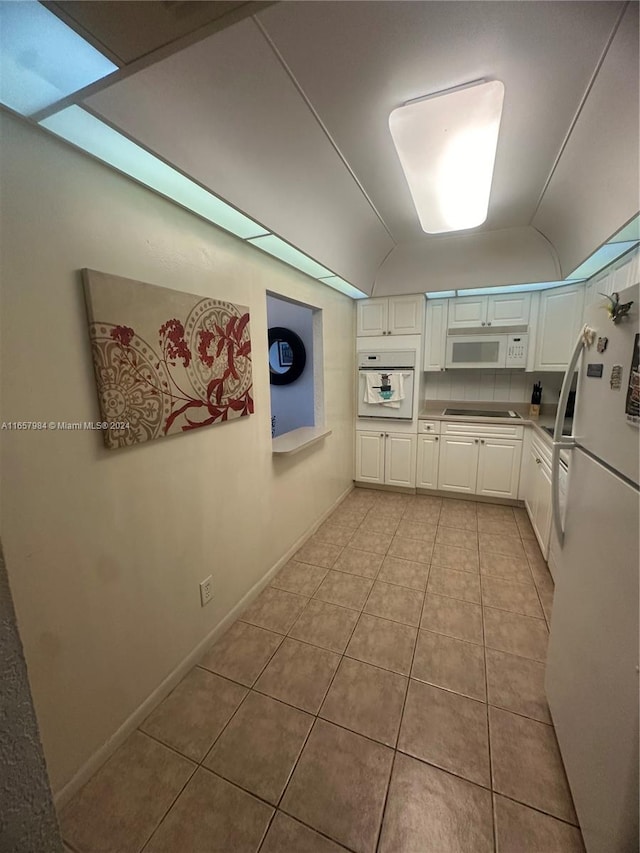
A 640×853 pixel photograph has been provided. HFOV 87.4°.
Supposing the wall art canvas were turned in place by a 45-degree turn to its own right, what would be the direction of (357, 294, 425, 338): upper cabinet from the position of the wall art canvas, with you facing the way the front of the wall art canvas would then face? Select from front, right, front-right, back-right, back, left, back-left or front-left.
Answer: back-left

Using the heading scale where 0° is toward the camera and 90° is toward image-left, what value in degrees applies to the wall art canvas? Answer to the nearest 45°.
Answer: approximately 315°

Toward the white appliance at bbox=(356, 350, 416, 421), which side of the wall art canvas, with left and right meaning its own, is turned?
left

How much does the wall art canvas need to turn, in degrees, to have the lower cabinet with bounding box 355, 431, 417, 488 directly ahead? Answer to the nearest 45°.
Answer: approximately 90° to its left

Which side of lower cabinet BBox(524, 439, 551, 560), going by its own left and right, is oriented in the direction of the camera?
left

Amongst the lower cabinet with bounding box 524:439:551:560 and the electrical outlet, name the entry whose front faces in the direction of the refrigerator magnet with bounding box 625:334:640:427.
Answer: the electrical outlet

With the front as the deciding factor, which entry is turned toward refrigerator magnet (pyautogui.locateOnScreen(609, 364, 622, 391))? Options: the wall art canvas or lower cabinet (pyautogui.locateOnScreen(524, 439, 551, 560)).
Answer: the wall art canvas

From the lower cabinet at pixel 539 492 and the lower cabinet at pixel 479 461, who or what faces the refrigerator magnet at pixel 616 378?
the lower cabinet at pixel 479 461

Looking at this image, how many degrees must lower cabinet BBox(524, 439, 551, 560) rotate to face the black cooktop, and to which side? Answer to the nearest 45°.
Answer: approximately 45° to its right

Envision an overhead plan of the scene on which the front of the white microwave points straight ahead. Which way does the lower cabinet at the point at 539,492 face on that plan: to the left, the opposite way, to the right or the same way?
to the right
